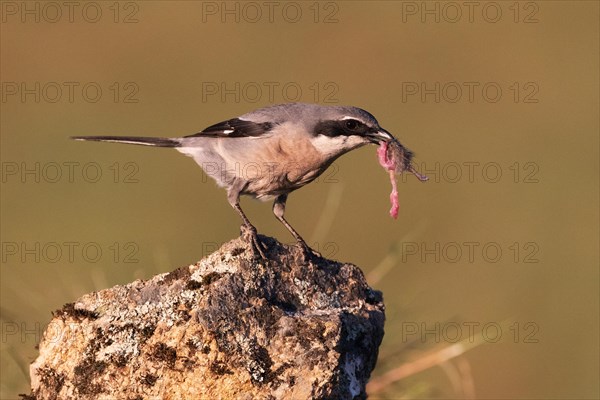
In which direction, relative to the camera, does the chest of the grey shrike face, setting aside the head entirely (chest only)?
to the viewer's right
